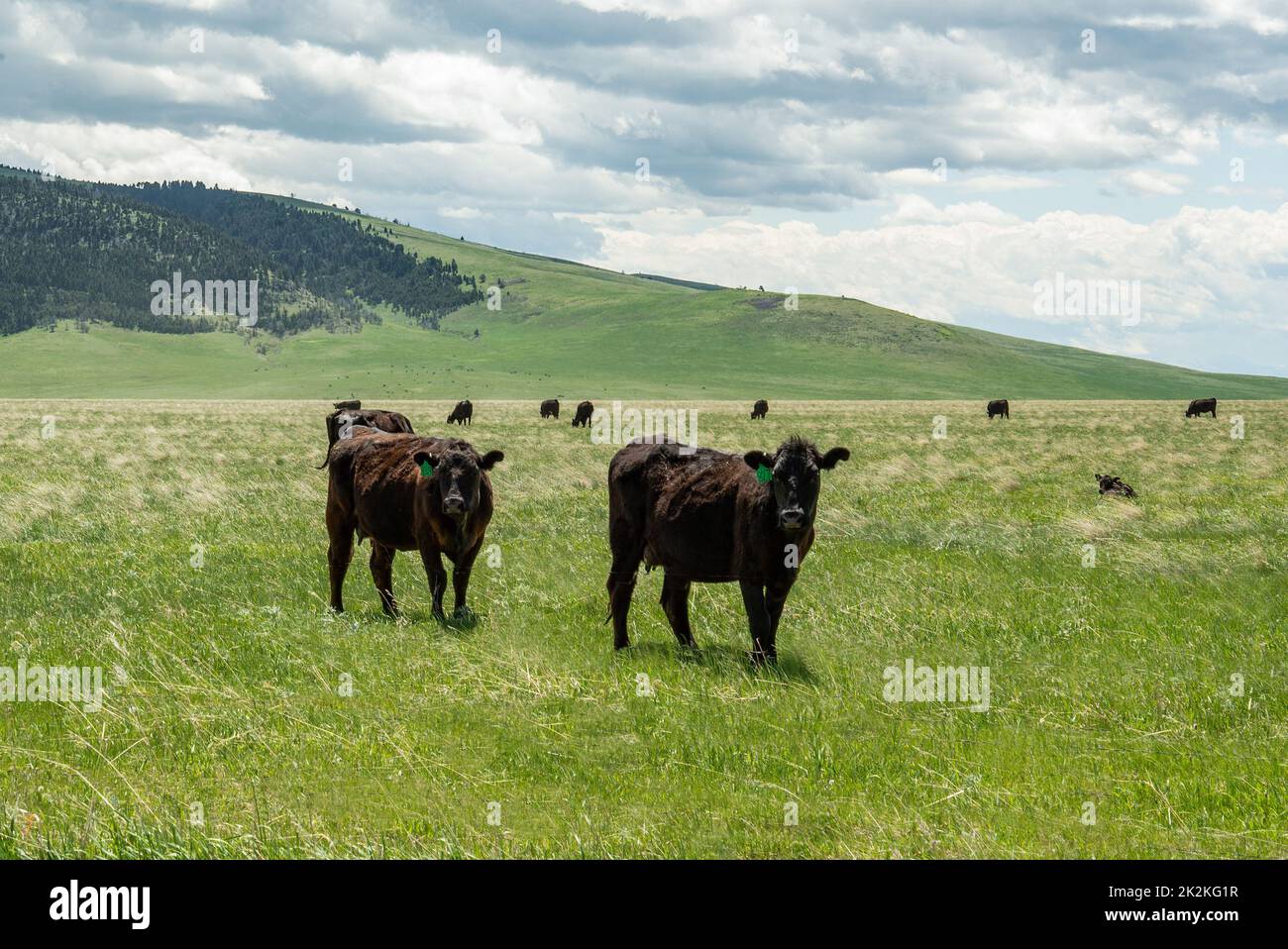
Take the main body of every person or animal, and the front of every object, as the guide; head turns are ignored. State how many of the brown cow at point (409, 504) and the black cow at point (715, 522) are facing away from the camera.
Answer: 0

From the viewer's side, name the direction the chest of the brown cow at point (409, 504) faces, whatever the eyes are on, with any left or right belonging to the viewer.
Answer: facing the viewer and to the right of the viewer
